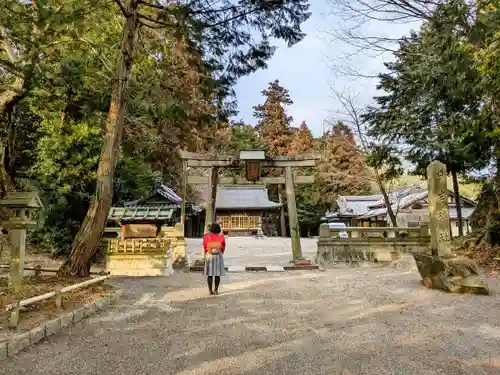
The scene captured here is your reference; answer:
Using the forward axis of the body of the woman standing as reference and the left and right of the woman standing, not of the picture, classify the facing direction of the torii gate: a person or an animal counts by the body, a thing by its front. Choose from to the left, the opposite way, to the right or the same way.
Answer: the opposite way

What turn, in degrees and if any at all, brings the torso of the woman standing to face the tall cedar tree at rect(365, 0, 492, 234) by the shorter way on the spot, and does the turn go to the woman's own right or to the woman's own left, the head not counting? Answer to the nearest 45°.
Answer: approximately 45° to the woman's own right

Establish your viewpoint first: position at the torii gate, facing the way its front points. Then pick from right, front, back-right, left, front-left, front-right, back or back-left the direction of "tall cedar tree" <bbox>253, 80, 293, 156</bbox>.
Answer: back

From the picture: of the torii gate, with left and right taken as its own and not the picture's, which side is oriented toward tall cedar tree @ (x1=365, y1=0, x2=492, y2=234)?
left

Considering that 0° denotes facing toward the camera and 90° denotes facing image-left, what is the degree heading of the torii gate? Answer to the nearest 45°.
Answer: approximately 0°

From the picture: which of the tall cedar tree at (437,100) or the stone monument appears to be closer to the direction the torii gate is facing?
the stone monument

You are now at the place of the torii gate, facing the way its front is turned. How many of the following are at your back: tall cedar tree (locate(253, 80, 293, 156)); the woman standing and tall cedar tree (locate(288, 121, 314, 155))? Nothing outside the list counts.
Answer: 2

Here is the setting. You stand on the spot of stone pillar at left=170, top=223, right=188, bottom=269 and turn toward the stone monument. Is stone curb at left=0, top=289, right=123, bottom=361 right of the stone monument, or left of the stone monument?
right

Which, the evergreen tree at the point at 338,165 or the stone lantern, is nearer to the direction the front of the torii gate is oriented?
the stone lantern

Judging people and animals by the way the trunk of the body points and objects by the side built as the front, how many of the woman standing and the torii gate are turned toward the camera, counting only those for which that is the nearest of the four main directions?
1

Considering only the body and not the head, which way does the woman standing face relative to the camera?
away from the camera

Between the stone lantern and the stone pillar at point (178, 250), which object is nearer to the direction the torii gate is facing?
the stone lantern
